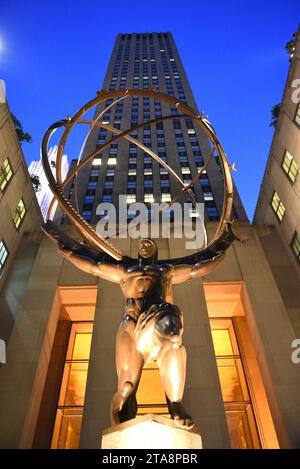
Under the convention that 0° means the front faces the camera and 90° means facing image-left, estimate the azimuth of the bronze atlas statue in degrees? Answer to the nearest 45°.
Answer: approximately 0°
